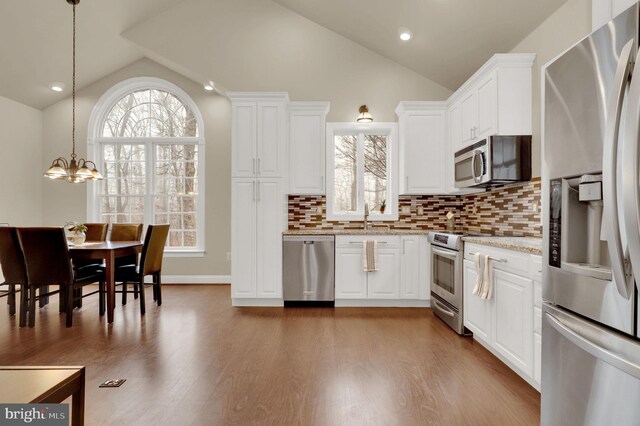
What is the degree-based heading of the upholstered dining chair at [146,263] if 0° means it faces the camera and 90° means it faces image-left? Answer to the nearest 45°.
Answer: approximately 135°

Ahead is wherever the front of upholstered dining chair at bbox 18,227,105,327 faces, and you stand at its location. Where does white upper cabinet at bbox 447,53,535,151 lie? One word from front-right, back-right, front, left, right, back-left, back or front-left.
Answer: right

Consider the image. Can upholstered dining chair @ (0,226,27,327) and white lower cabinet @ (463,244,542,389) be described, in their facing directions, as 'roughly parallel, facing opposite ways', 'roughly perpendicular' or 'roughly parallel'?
roughly perpendicular

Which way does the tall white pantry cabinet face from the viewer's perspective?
toward the camera

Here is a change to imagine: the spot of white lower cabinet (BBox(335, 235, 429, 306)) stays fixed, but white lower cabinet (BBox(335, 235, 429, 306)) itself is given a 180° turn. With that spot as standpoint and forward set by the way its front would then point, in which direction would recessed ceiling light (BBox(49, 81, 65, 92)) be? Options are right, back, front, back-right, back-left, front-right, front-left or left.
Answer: left

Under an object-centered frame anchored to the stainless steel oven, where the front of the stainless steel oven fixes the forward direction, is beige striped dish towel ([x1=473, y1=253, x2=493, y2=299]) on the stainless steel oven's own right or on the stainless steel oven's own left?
on the stainless steel oven's own left

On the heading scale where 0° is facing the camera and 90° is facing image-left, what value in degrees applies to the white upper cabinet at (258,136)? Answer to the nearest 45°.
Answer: approximately 0°

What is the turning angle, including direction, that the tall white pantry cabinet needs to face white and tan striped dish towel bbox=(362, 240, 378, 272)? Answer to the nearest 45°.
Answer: approximately 90° to its left

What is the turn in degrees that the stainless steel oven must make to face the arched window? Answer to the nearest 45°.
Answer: approximately 45° to its right

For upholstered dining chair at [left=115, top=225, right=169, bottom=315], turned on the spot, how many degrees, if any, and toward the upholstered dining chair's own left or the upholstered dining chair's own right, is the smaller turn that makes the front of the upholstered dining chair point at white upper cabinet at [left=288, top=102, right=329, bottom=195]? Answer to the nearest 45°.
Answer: approximately 135° to the upholstered dining chair's own right

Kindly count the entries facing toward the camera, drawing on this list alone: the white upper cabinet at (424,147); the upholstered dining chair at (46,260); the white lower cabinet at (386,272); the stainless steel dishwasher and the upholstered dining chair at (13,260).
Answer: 3

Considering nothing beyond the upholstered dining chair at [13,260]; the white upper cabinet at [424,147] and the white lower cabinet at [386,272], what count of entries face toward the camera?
2
